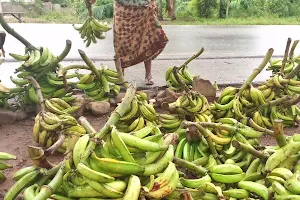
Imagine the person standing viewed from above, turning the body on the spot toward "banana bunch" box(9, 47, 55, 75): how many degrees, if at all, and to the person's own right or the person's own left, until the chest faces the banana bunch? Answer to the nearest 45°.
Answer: approximately 45° to the person's own right

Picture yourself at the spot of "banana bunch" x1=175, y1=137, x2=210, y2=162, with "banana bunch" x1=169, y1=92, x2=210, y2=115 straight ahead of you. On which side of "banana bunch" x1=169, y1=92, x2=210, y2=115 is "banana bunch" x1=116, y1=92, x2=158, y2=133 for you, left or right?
left

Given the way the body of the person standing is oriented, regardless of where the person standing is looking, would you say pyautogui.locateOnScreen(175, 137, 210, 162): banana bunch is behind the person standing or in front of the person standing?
in front

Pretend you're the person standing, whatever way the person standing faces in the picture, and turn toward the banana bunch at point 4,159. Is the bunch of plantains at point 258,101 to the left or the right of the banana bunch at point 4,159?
left

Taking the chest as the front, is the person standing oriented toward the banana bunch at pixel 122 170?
yes

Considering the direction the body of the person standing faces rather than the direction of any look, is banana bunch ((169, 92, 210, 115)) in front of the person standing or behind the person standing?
in front

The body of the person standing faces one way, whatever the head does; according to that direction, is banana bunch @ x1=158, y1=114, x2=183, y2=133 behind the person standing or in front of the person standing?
in front

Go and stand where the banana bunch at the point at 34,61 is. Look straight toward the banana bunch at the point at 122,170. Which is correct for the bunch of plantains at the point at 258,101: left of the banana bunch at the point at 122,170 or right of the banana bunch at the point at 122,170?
left

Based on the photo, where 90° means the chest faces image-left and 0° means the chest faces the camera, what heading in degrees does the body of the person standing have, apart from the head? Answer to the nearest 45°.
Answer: approximately 0°

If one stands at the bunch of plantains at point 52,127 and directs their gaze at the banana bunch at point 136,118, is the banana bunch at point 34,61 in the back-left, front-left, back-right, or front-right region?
back-left
